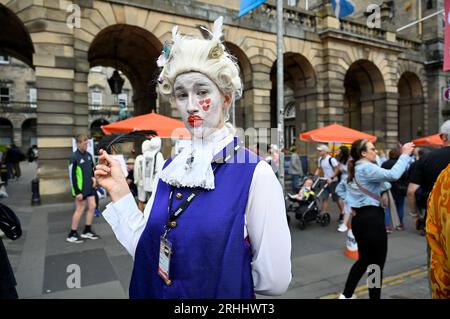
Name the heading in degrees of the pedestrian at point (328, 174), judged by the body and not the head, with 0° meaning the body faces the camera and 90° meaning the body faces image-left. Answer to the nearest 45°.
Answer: approximately 45°

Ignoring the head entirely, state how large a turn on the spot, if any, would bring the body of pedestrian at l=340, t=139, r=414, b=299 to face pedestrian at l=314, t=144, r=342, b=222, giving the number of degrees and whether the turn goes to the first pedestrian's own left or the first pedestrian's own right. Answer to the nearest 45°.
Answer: approximately 90° to the first pedestrian's own left

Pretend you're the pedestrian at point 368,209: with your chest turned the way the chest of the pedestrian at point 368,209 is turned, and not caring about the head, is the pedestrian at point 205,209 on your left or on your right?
on your right

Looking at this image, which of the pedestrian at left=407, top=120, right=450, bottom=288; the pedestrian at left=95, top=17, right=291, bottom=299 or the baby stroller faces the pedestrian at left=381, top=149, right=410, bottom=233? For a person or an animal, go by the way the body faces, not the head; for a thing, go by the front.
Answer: the pedestrian at left=407, top=120, right=450, bottom=288

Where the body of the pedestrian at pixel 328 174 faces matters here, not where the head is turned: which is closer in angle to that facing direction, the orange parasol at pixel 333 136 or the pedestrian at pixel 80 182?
the pedestrian

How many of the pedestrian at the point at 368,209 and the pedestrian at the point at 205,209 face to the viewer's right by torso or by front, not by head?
1

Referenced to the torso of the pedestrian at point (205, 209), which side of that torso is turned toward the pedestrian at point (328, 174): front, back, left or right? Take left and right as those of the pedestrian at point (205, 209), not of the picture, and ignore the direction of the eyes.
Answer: back
